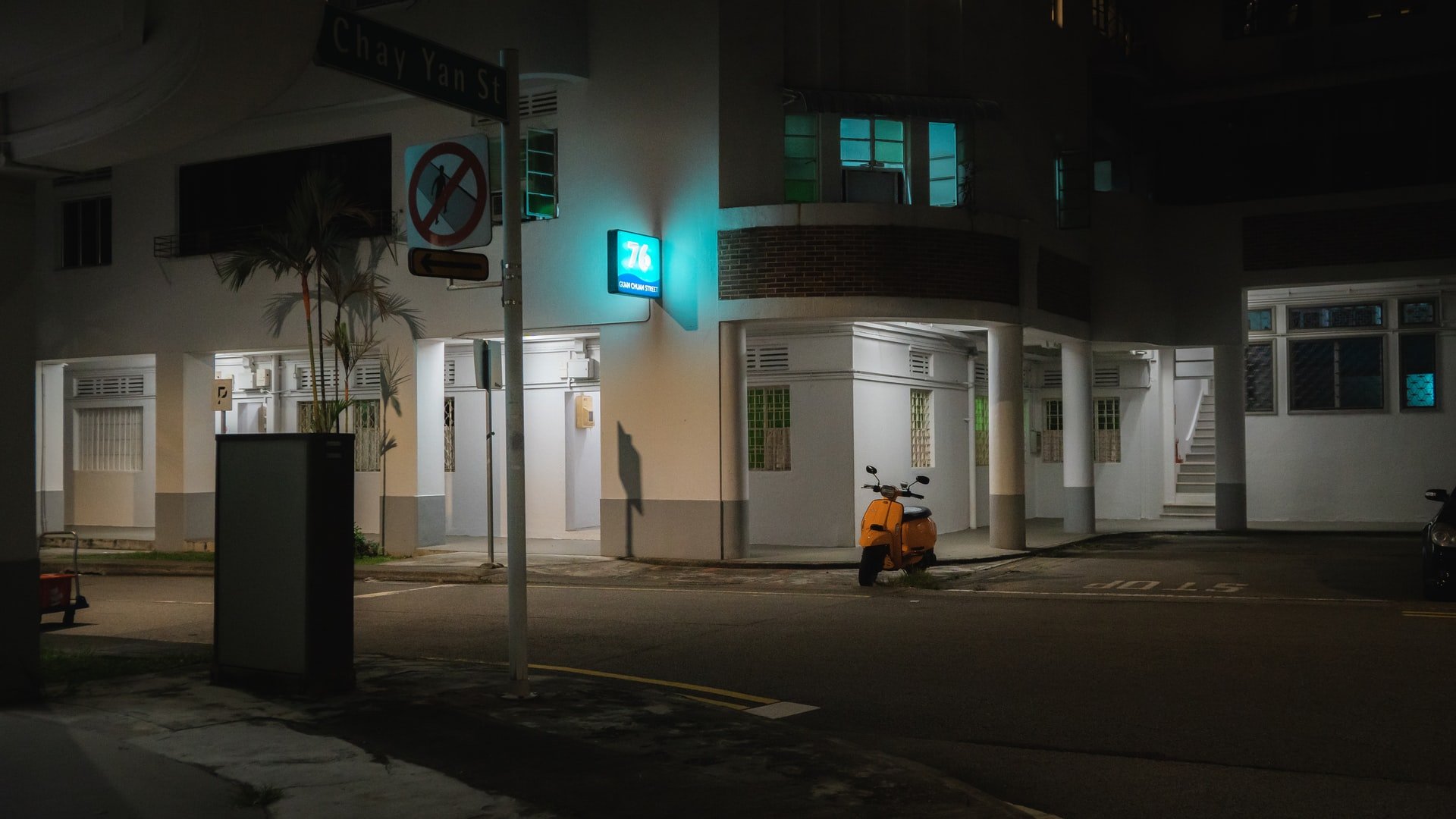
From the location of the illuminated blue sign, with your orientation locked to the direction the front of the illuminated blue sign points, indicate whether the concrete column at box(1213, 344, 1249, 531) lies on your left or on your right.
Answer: on your left

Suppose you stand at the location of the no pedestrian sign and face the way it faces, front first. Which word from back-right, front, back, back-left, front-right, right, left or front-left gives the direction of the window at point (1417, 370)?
back

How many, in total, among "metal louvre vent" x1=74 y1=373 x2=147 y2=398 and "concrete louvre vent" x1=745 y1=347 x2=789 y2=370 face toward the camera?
2

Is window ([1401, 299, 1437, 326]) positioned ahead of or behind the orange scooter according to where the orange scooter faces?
behind

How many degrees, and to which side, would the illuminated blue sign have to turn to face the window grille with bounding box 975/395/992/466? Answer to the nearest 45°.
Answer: approximately 90° to its left
